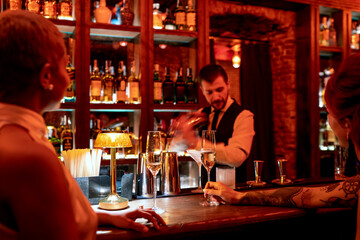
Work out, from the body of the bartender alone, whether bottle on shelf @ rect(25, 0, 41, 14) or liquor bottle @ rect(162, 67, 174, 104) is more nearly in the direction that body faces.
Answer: the bottle on shelf

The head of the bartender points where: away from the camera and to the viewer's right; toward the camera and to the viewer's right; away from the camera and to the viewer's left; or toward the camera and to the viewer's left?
toward the camera and to the viewer's left

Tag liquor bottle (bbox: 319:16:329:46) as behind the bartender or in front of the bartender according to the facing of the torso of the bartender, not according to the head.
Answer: behind

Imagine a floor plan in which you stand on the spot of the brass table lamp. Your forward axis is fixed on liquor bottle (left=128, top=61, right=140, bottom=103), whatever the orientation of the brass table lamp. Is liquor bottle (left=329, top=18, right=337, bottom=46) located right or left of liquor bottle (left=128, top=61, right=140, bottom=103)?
right

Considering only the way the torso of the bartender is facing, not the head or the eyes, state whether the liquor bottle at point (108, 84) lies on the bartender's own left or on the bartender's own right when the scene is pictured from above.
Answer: on the bartender's own right

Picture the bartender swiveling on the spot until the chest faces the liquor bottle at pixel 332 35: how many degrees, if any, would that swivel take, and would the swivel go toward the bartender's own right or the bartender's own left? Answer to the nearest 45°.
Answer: approximately 180°

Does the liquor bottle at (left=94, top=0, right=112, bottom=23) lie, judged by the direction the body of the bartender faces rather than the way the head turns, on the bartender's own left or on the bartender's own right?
on the bartender's own right

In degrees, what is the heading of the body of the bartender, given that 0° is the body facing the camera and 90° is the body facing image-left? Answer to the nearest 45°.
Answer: approximately 45°

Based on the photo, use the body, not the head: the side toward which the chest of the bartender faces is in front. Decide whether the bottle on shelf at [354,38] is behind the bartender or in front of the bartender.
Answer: behind

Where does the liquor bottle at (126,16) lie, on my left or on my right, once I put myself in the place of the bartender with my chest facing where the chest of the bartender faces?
on my right

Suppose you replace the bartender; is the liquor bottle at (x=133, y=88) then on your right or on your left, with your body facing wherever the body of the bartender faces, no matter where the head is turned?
on your right
